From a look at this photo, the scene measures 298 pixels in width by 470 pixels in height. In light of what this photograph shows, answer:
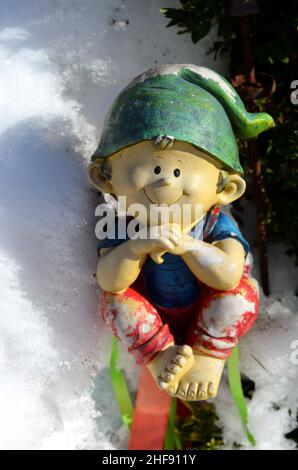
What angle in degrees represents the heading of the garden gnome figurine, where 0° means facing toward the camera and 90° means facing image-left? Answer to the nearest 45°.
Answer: approximately 0°
